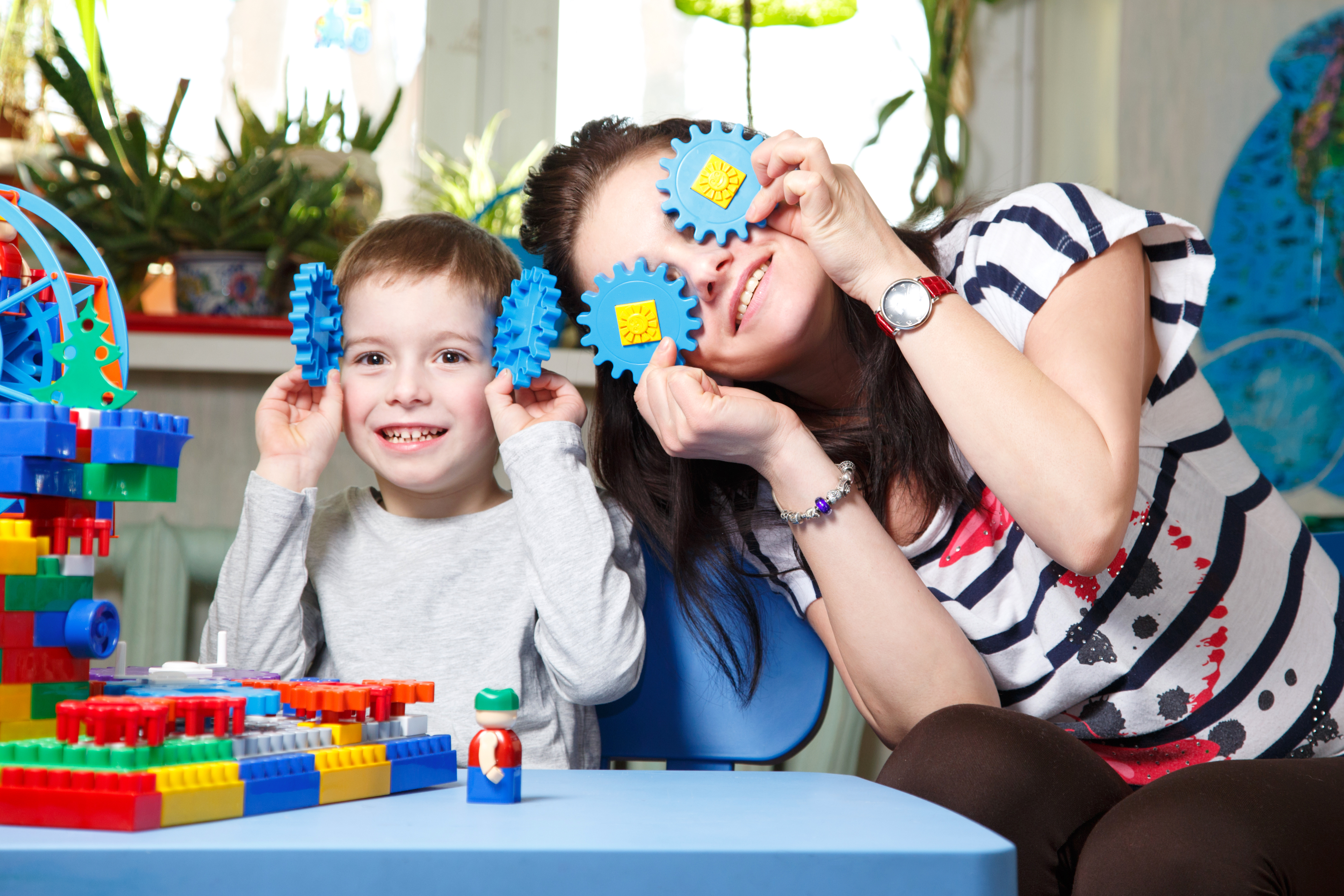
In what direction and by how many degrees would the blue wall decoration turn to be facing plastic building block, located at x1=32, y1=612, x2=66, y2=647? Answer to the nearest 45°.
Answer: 0° — it already faces it

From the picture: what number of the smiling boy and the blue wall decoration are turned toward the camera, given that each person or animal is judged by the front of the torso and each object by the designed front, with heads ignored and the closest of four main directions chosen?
2

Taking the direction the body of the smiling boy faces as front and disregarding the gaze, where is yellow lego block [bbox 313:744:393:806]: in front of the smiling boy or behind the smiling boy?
in front

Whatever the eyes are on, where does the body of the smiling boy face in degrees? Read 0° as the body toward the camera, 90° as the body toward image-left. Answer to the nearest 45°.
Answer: approximately 0°

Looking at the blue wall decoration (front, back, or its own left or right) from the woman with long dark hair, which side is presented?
front

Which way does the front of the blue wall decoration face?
toward the camera

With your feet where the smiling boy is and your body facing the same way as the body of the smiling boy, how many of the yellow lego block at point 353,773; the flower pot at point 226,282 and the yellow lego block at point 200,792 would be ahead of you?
2

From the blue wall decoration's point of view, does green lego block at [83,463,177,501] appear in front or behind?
in front

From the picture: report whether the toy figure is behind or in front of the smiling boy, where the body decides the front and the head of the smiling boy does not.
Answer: in front
